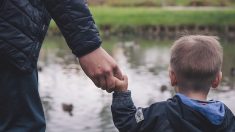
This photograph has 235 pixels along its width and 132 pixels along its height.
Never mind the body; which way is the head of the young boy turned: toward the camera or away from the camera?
away from the camera

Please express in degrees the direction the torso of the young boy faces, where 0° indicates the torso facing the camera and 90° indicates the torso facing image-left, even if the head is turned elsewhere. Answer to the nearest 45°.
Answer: approximately 180°
